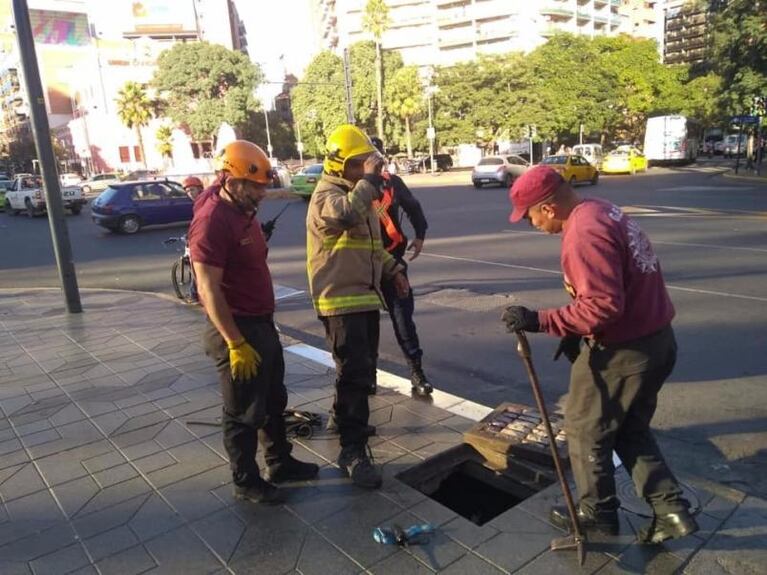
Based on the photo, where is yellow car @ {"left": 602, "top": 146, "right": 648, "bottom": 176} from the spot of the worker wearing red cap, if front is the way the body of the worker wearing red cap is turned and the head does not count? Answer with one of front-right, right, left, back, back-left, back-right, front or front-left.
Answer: right

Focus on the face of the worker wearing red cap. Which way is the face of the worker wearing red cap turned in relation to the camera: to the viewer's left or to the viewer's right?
to the viewer's left

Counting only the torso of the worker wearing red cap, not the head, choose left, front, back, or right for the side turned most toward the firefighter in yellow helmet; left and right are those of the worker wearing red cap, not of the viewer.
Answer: front

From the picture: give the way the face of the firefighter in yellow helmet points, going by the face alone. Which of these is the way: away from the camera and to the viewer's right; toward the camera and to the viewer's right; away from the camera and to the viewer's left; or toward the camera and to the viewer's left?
toward the camera and to the viewer's right

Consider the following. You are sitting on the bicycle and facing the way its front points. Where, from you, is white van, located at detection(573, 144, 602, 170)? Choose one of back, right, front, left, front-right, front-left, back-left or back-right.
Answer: back

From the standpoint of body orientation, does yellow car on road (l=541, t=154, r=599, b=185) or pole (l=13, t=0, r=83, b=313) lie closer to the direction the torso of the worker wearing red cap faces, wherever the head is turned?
the pole

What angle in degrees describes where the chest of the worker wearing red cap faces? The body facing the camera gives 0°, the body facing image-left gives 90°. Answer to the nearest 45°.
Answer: approximately 90°
